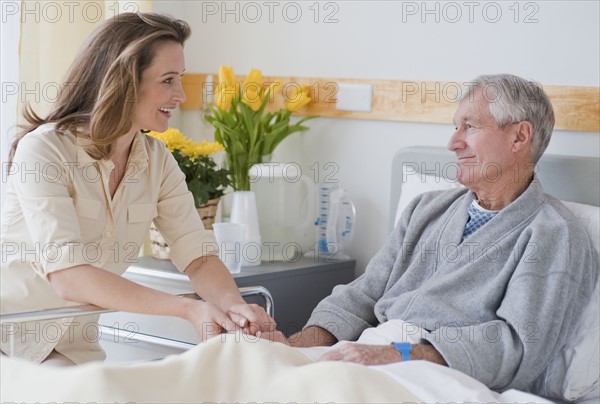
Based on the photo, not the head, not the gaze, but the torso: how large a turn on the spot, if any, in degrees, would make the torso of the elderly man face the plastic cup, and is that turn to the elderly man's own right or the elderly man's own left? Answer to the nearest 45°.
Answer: approximately 90° to the elderly man's own right

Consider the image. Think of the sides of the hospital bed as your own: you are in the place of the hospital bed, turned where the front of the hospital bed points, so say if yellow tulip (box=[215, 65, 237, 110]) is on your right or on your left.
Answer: on your right

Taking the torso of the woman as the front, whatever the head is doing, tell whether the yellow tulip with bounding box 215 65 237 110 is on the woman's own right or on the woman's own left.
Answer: on the woman's own left

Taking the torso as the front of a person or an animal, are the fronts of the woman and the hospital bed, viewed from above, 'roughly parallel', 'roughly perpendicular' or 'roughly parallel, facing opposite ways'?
roughly perpendicular

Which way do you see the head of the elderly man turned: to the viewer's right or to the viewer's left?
to the viewer's left

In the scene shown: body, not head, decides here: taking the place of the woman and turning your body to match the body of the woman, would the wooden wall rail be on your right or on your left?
on your left

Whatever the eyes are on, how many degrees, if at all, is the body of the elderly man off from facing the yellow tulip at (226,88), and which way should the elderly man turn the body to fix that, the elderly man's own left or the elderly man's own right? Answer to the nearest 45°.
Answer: approximately 90° to the elderly man's own right

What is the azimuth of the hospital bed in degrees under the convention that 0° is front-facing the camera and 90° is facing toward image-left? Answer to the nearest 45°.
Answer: approximately 45°

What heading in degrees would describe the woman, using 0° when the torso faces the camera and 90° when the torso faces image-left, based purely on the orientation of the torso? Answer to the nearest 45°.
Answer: approximately 315°
